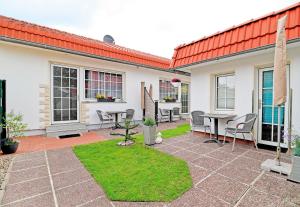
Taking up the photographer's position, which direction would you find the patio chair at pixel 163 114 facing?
facing to the right of the viewer

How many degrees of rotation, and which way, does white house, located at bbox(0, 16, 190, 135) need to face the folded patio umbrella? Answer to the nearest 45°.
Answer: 0° — it already faces it

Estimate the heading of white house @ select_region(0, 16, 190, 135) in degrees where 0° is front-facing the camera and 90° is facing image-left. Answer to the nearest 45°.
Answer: approximately 315°

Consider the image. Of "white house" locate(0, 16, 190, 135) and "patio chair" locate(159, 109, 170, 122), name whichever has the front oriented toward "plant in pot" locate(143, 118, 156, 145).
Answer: the white house

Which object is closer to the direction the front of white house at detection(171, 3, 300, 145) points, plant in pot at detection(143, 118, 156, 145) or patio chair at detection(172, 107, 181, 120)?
the plant in pot

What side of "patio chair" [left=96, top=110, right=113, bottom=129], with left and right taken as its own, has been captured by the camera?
right

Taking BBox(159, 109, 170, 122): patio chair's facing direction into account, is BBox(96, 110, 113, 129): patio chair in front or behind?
behind
